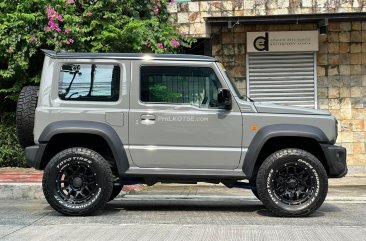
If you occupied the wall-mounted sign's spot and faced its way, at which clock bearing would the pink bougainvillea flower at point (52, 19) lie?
The pink bougainvillea flower is roughly at 2 o'clock from the wall-mounted sign.

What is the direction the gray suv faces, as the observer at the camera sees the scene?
facing to the right of the viewer

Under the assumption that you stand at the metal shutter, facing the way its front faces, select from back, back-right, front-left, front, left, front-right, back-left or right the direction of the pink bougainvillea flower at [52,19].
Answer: front-right

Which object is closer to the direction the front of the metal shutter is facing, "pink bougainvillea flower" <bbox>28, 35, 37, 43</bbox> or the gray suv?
the gray suv

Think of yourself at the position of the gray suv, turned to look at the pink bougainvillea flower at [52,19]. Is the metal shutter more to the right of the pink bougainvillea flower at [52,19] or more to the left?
right

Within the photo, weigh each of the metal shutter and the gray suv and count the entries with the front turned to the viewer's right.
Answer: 1

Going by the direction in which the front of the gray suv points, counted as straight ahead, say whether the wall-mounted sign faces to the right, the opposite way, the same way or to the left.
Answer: to the right

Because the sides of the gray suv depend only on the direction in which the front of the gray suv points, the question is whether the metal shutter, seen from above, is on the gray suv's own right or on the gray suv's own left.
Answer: on the gray suv's own left

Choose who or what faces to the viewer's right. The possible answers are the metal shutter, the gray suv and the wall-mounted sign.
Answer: the gray suv

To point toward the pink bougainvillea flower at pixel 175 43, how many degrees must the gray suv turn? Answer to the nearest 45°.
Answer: approximately 90° to its left

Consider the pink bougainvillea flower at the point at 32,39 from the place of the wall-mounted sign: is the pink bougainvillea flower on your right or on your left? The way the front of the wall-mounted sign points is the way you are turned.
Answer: on your right
